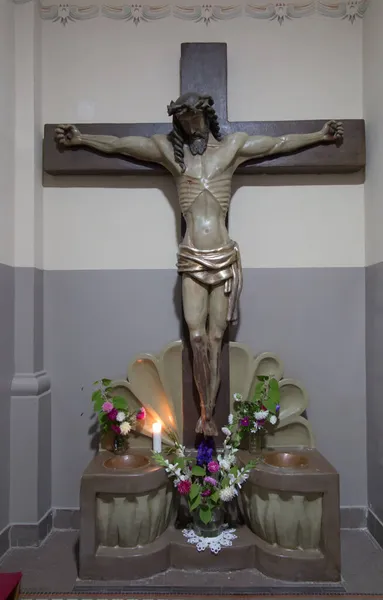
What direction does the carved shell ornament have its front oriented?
toward the camera

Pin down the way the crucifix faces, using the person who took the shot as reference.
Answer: facing the viewer
